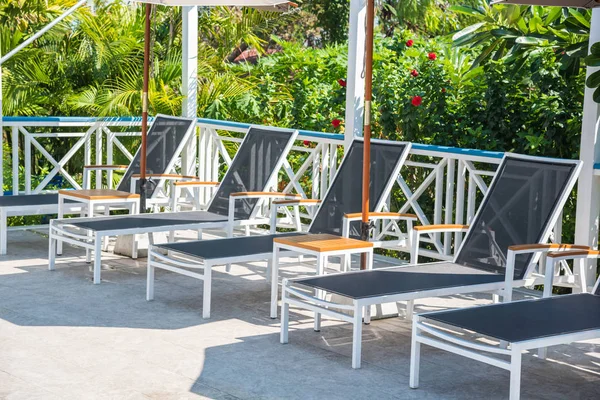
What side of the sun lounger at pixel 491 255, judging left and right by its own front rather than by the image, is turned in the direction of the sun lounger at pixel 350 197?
right

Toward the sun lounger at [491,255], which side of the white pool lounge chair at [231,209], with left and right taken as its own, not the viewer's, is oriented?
left

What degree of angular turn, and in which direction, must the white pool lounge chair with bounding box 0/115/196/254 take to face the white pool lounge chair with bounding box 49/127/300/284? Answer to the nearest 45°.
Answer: approximately 90° to its left

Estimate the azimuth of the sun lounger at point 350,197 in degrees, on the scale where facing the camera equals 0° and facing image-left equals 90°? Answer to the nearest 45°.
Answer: approximately 45°

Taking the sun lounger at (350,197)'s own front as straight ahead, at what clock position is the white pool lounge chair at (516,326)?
The white pool lounge chair is roughly at 10 o'clock from the sun lounger.

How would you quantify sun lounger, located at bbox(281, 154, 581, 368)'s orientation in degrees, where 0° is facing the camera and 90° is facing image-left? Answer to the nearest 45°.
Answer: approximately 45°

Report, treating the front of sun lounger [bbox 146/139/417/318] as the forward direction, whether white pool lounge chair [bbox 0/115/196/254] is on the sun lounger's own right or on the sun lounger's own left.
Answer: on the sun lounger's own right

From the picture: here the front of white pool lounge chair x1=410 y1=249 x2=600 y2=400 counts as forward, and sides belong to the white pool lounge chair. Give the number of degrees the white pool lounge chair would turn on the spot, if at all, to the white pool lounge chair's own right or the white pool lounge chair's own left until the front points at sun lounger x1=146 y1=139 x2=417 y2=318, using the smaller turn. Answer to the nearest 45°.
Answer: approximately 90° to the white pool lounge chair's own right
